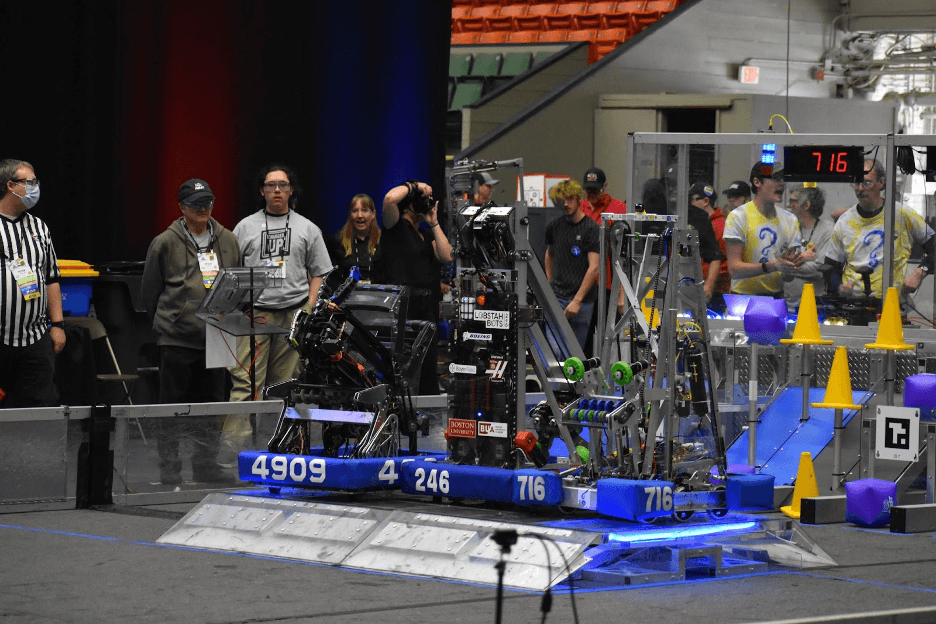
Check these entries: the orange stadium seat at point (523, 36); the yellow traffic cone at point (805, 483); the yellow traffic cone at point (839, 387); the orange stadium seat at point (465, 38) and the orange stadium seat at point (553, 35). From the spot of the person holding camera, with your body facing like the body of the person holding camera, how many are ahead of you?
2

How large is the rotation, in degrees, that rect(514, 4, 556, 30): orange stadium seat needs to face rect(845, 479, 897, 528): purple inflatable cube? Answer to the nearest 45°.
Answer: approximately 45° to its left

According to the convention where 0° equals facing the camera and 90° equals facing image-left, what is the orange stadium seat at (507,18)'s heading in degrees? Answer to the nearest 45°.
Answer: approximately 45°

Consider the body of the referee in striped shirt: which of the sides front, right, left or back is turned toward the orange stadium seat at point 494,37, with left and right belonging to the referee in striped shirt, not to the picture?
left

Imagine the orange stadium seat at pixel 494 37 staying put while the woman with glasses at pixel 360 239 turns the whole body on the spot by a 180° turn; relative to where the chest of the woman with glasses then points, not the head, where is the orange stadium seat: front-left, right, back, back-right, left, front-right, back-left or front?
front

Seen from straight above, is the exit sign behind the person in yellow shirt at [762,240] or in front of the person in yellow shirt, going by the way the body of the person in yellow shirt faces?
behind

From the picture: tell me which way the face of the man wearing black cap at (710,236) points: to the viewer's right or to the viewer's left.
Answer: to the viewer's left

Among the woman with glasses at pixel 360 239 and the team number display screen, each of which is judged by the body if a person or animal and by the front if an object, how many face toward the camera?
2
